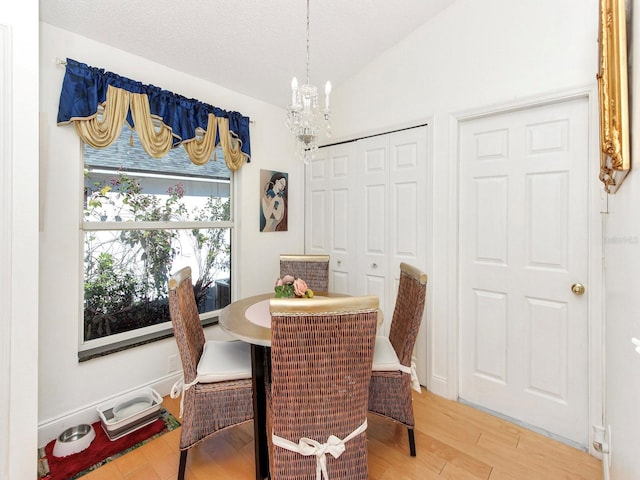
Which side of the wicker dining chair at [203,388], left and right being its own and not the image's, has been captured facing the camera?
right

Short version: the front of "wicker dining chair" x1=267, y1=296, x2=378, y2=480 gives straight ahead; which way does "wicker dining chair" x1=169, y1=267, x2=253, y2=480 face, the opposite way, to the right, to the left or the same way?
to the right

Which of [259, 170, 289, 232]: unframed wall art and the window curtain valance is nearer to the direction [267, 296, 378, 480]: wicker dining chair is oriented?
the unframed wall art

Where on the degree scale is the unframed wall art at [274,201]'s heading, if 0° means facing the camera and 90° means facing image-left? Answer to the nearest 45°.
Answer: approximately 315°

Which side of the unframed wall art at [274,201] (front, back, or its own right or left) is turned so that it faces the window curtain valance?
right

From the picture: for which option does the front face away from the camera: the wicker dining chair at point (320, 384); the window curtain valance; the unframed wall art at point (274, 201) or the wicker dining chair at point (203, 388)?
the wicker dining chair at point (320, 384)

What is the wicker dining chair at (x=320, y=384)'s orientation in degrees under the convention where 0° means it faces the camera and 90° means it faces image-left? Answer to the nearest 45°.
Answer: approximately 180°

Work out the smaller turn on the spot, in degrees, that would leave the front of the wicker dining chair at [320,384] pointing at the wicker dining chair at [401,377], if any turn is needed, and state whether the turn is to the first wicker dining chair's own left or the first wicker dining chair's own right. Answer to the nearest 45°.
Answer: approximately 45° to the first wicker dining chair's own right

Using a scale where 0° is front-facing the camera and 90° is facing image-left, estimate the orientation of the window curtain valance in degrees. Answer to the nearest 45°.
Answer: approximately 315°

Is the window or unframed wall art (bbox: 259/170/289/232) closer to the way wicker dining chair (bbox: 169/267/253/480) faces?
the unframed wall art
